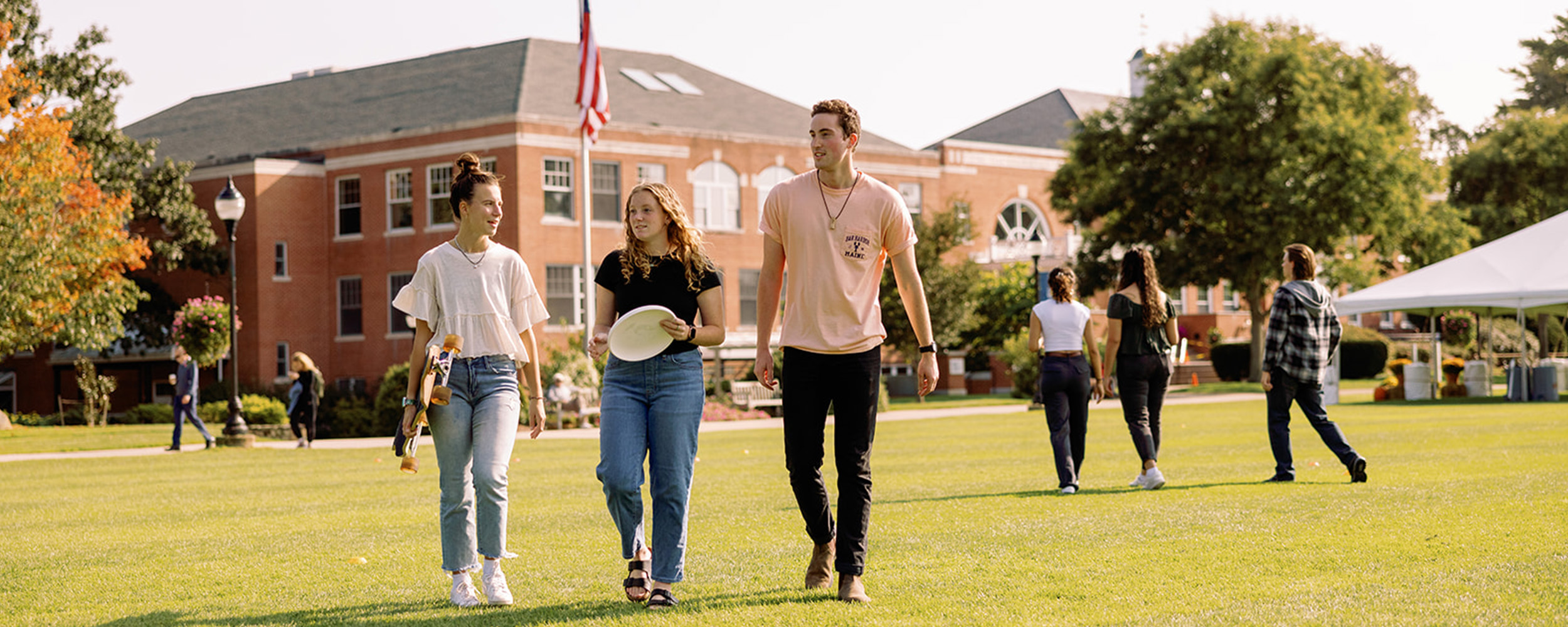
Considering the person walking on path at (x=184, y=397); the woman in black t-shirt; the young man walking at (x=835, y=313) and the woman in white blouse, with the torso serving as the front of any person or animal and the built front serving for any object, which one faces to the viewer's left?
the person walking on path

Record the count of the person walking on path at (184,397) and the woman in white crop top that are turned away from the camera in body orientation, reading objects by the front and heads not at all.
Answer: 1

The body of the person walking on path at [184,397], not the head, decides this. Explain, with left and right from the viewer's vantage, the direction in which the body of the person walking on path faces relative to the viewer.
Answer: facing to the left of the viewer

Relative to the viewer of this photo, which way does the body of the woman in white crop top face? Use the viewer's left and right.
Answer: facing away from the viewer

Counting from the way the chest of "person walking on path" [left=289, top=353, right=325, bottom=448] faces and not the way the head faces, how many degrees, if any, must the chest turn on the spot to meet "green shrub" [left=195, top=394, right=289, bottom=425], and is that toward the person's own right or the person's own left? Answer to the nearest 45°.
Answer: approximately 90° to the person's own right

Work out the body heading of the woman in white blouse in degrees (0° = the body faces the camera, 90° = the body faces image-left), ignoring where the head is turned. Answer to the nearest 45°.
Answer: approximately 0°

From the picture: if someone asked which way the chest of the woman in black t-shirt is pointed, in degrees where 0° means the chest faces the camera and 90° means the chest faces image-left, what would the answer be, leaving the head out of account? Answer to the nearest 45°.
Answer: approximately 0°

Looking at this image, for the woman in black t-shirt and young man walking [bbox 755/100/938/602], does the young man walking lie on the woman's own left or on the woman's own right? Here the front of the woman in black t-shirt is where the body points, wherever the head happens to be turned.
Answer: on the woman's own left

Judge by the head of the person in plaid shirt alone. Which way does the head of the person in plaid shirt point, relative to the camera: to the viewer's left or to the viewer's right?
to the viewer's left
